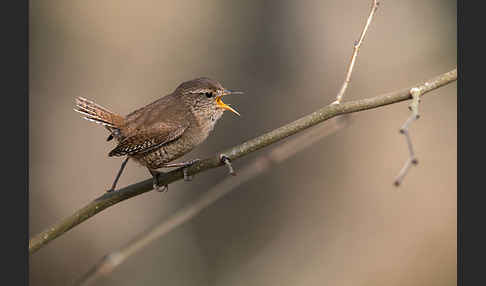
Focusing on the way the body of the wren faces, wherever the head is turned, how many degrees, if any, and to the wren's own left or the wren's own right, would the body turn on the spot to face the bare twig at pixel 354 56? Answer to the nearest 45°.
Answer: approximately 45° to the wren's own right

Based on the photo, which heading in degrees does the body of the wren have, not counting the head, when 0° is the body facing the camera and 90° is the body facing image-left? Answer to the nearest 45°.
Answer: approximately 270°
